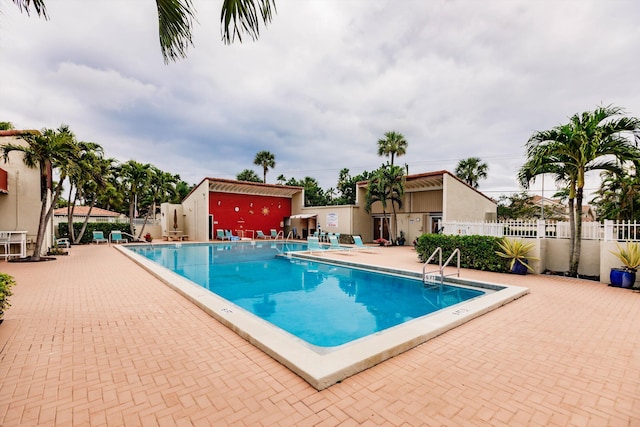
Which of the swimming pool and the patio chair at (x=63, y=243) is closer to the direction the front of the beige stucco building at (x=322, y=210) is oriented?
the swimming pool

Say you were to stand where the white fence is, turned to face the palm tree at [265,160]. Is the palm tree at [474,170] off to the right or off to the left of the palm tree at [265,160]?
right

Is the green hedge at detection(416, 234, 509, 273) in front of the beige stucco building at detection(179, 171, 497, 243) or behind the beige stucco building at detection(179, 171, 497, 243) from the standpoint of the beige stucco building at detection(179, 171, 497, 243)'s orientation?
in front

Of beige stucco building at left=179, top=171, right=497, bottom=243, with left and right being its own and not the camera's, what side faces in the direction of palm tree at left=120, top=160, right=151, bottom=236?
right

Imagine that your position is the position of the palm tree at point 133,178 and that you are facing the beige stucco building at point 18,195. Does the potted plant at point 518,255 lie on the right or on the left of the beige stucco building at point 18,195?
left

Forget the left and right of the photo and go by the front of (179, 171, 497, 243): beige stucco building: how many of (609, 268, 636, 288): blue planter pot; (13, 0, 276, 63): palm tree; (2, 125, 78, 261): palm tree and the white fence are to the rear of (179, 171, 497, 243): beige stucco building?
0

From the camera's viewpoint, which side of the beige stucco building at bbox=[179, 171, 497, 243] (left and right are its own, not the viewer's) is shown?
front

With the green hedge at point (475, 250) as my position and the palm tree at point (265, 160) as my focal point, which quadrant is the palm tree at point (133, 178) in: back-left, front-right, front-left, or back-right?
front-left

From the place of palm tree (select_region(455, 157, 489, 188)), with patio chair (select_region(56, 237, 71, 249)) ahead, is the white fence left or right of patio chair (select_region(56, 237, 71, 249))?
left

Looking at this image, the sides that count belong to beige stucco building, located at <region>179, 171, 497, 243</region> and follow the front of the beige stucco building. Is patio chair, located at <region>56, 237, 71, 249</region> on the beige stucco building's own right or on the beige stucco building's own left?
on the beige stucco building's own right

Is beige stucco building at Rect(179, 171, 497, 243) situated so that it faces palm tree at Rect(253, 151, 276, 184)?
no

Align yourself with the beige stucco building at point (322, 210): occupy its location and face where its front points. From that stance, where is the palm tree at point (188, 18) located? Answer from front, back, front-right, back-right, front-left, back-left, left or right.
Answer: front

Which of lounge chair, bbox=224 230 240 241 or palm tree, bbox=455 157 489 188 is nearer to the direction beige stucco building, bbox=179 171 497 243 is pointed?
the lounge chair

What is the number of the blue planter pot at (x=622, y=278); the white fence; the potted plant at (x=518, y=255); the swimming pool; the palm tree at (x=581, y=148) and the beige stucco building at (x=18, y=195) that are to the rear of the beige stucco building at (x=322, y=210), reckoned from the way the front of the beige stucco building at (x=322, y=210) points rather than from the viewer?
0

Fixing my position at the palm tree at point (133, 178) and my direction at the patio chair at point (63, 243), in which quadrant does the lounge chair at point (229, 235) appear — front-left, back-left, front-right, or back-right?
back-left

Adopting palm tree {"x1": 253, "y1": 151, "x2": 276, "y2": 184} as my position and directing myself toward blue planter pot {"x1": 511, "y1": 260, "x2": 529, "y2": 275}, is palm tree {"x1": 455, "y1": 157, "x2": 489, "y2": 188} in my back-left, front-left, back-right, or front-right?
front-left

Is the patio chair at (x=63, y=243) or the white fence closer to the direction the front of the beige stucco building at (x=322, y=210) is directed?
the white fence

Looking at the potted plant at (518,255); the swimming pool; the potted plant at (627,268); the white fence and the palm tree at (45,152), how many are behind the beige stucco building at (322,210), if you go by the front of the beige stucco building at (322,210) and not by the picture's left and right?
0

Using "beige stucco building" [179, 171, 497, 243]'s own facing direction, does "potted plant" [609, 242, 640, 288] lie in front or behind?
in front
